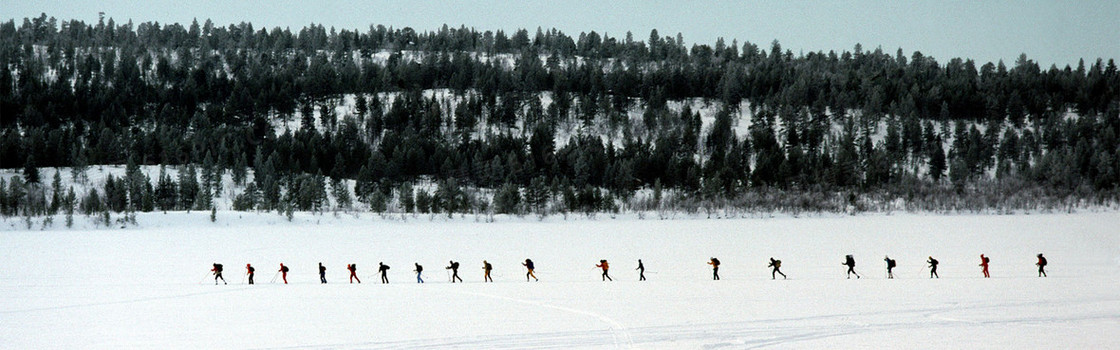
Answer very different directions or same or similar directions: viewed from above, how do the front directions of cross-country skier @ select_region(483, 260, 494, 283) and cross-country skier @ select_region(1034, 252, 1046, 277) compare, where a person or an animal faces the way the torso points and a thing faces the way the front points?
same or similar directions
